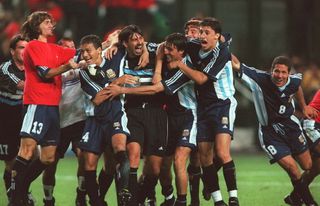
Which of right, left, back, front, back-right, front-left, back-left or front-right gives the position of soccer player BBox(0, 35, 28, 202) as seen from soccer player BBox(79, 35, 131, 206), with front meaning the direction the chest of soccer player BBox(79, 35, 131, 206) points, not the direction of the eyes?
right

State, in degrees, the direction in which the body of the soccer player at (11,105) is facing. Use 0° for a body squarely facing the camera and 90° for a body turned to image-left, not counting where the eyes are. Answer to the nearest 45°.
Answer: approximately 315°

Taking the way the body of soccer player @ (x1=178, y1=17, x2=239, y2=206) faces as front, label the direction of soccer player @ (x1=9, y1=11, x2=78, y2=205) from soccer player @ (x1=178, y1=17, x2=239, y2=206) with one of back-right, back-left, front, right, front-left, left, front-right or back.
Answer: front-right

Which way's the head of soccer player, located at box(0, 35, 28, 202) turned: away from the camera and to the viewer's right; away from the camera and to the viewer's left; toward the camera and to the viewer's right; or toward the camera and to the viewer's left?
toward the camera and to the viewer's right

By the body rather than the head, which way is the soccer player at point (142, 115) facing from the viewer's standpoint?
toward the camera

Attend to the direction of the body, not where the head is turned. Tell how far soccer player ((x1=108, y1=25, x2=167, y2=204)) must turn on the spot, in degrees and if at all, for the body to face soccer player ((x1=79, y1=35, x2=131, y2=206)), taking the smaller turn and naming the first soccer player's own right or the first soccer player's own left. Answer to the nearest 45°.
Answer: approximately 90° to the first soccer player's own right

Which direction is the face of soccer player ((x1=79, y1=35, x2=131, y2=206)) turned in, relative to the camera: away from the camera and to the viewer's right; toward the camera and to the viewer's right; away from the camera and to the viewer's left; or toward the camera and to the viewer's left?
toward the camera and to the viewer's left

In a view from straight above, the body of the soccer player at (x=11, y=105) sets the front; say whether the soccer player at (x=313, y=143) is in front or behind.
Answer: in front

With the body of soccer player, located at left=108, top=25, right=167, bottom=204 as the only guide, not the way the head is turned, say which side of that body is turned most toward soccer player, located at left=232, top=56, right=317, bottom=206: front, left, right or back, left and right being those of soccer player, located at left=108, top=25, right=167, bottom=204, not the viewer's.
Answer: left
